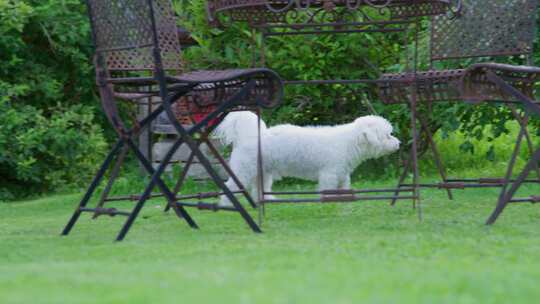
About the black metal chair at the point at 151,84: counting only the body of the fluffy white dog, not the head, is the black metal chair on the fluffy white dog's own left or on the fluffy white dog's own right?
on the fluffy white dog's own right

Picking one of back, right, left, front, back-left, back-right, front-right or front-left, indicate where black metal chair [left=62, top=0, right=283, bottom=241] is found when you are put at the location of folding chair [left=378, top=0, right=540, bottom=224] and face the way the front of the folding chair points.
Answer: front

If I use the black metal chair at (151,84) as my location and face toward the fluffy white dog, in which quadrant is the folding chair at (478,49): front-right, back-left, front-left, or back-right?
front-right

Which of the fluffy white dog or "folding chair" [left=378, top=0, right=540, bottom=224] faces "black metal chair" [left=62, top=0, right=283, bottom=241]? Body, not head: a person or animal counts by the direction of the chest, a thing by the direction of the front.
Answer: the folding chair

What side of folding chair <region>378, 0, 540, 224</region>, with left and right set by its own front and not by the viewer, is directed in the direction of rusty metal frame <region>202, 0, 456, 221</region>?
front

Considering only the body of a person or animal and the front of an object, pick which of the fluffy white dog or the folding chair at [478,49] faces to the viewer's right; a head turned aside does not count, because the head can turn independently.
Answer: the fluffy white dog

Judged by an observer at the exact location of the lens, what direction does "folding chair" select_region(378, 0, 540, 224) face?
facing the viewer and to the left of the viewer

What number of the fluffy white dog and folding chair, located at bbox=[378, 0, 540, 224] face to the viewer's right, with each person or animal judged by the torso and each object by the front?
1

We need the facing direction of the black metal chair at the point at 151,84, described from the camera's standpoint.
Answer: facing away from the viewer and to the right of the viewer

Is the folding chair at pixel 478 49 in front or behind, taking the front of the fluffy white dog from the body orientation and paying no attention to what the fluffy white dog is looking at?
in front

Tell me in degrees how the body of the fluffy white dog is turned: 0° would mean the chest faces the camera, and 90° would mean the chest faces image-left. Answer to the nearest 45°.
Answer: approximately 270°
